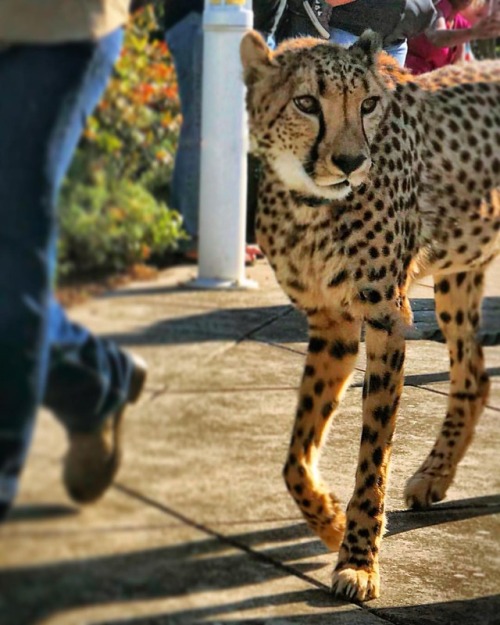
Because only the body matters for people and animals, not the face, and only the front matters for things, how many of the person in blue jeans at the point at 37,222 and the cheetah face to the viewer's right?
0

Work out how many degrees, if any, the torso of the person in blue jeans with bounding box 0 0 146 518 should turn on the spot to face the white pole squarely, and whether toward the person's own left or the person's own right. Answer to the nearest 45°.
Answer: approximately 135° to the person's own right

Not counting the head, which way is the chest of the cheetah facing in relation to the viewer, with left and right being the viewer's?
facing the viewer and to the left of the viewer
